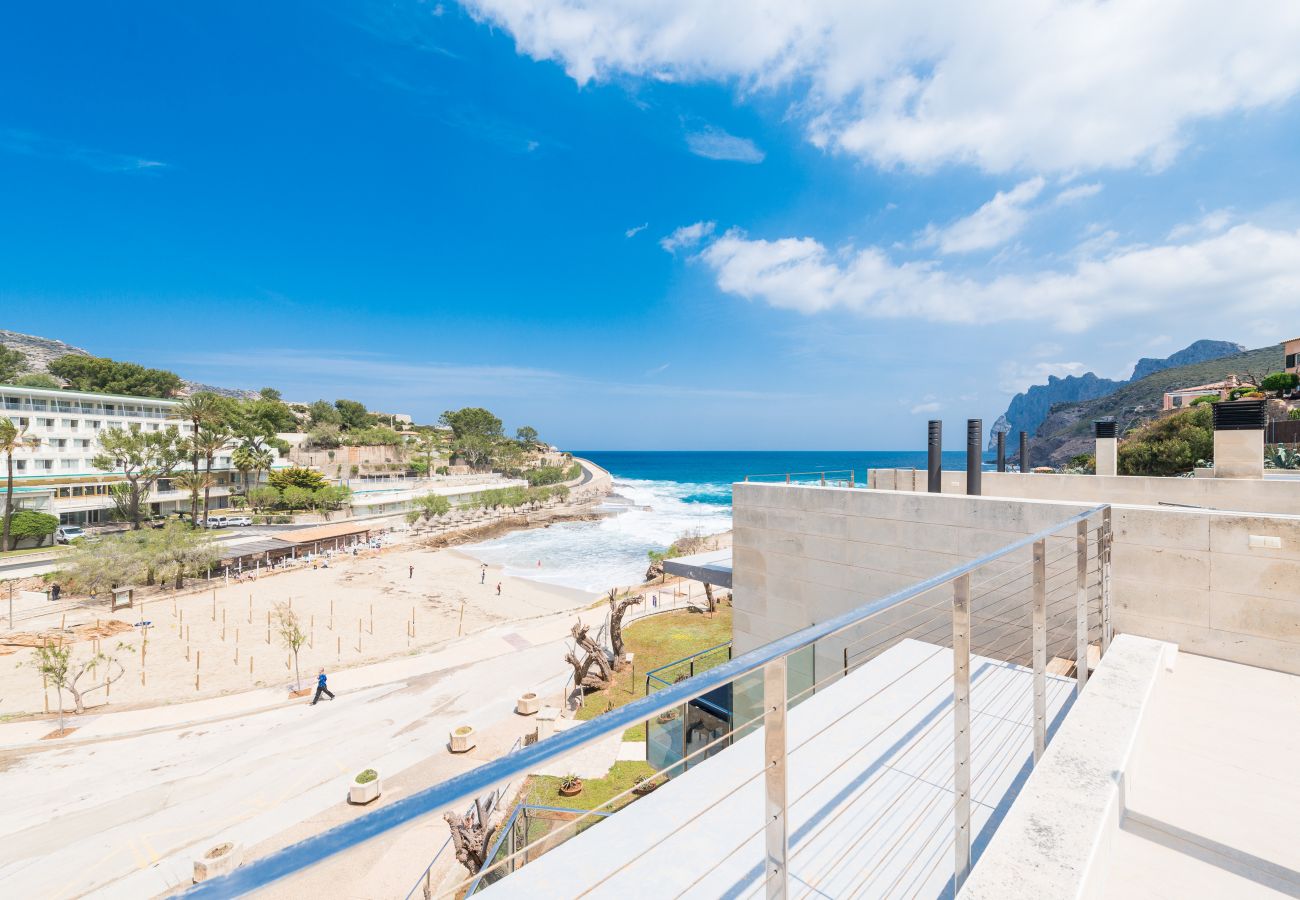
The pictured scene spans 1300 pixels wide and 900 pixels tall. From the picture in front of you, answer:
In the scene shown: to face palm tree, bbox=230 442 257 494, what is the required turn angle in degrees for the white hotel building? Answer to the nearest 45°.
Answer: approximately 45° to its left

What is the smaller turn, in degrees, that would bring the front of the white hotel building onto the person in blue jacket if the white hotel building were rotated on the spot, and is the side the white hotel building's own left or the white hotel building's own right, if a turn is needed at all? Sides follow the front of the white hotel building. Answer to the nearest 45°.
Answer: approximately 45° to the white hotel building's own right

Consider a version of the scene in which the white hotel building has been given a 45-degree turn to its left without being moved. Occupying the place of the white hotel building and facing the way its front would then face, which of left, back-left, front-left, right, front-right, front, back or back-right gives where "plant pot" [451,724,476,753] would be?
right

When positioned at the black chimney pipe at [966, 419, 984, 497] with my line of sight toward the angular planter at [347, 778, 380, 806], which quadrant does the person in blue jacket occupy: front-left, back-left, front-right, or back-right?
front-right

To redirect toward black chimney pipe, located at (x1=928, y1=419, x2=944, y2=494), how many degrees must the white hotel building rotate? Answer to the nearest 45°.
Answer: approximately 45° to its right

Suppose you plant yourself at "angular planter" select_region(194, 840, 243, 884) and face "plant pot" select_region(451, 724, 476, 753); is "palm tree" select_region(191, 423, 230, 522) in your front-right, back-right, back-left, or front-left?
front-left

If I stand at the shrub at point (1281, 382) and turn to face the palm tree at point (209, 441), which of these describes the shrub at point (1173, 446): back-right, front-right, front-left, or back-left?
front-left

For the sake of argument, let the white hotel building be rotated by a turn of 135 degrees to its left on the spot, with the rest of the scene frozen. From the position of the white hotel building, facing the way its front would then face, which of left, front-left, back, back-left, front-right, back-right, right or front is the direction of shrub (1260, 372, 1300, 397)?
back-right

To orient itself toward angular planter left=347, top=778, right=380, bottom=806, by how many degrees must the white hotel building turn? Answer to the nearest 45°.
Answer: approximately 45° to its right

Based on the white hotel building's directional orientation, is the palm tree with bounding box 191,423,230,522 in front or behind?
in front

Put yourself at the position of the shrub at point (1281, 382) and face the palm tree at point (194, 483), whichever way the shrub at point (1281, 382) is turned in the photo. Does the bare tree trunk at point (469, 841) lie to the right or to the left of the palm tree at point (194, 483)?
left

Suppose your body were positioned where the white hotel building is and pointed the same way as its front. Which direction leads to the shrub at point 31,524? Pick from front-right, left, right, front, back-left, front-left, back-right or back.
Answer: front-right

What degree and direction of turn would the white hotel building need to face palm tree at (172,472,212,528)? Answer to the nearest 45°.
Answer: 0° — it already faces it

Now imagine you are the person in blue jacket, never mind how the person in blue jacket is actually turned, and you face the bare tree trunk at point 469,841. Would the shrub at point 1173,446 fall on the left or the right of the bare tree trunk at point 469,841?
left

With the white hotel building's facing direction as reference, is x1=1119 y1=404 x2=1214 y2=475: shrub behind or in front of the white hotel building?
in front

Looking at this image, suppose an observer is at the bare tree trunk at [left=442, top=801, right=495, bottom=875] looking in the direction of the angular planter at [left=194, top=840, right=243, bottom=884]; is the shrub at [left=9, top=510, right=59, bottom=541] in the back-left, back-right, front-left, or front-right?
front-right

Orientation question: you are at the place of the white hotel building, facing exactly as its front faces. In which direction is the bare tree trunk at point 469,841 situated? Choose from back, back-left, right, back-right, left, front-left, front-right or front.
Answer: front-right
